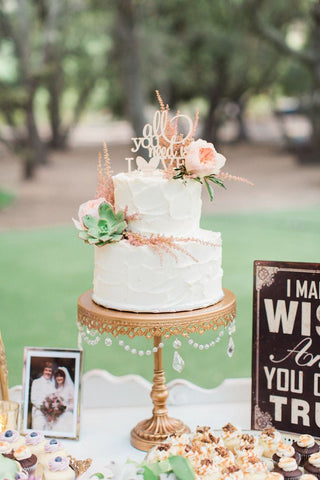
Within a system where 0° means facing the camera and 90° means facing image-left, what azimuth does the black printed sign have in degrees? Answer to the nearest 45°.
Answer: approximately 0°

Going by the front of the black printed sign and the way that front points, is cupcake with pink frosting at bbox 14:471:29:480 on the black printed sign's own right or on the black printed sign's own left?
on the black printed sign's own right

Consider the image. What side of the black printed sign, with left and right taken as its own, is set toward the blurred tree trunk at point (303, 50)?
back

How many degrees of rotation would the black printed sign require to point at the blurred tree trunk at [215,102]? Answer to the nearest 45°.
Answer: approximately 180°

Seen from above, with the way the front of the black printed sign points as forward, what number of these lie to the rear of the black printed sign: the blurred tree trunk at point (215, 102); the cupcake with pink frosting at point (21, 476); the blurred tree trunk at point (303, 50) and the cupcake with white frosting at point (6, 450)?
2

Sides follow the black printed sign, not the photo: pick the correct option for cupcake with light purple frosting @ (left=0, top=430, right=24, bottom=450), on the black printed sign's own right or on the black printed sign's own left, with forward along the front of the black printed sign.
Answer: on the black printed sign's own right

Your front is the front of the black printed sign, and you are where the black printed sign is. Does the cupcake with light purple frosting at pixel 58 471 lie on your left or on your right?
on your right
